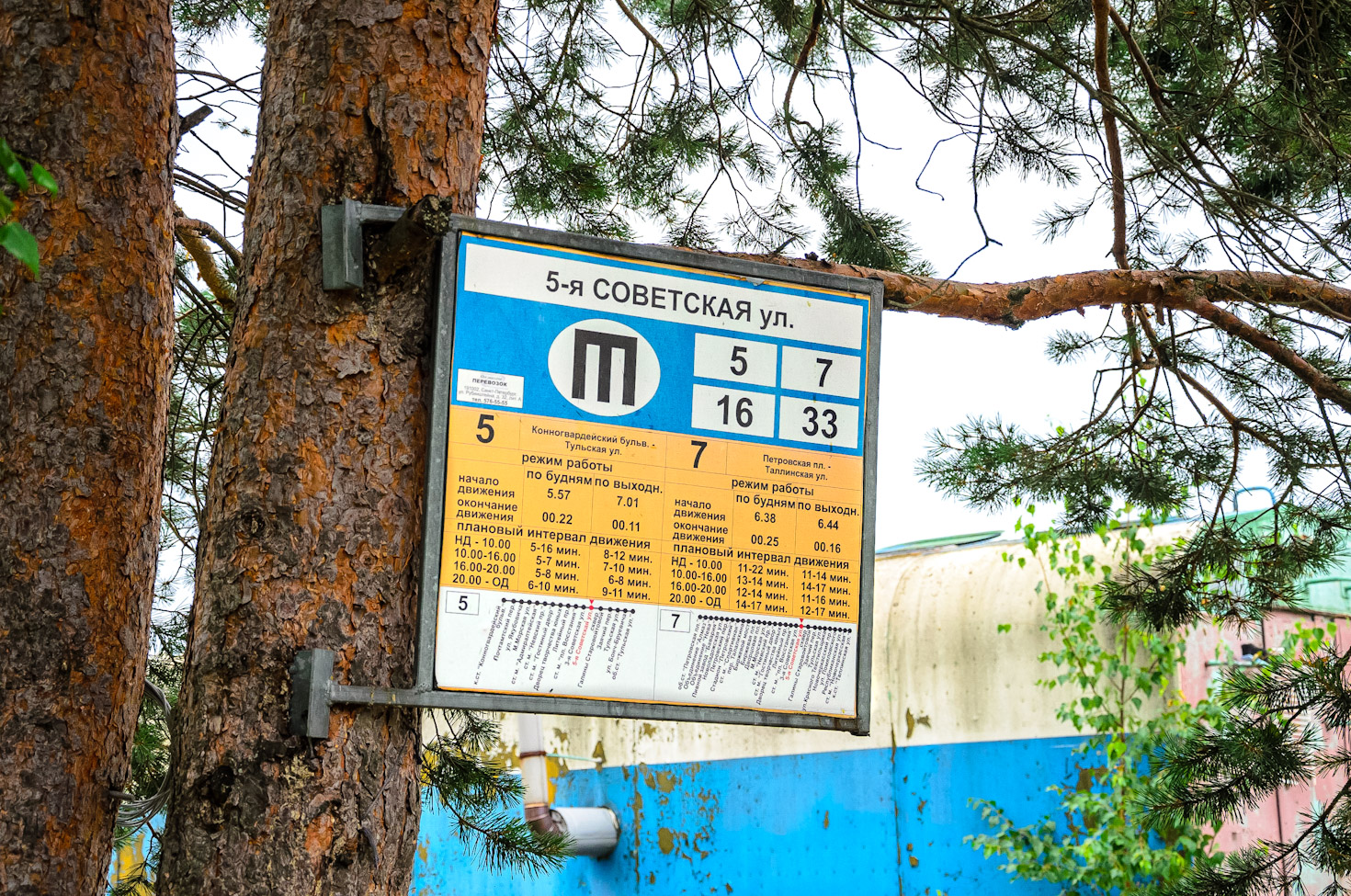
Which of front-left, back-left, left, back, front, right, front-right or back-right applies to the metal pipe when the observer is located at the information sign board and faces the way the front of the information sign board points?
back

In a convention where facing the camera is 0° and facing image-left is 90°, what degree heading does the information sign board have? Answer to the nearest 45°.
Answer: approximately 0°

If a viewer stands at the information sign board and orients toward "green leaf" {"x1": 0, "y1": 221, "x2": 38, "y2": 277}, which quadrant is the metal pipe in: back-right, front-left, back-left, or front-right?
back-right
